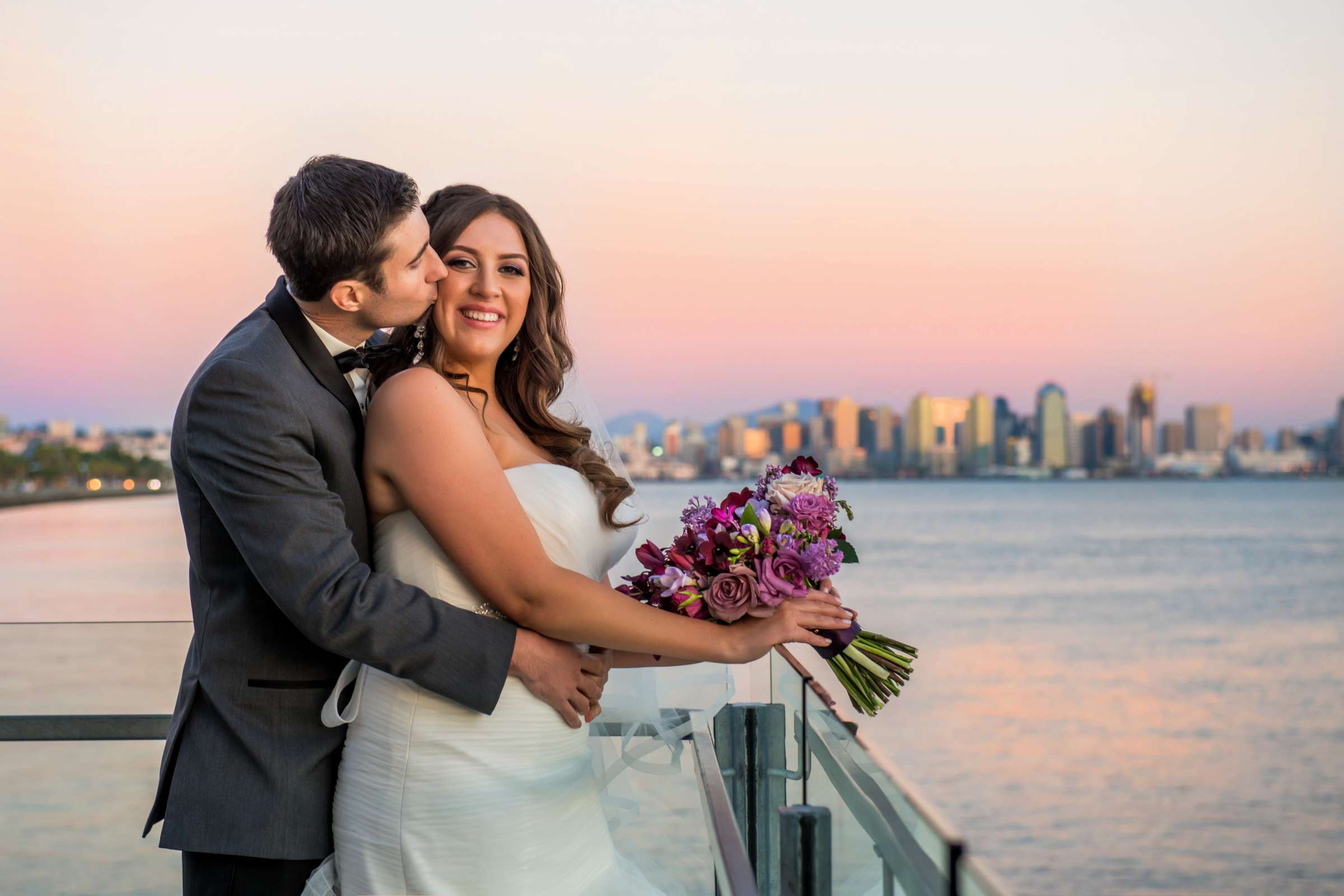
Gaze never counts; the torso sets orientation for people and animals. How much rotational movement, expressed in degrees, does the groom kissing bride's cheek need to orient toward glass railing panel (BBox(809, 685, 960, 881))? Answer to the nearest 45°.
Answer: approximately 45° to their right

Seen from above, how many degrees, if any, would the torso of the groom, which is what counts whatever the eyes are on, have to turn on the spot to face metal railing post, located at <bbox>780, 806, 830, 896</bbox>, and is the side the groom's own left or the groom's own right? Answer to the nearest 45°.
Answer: approximately 45° to the groom's own right

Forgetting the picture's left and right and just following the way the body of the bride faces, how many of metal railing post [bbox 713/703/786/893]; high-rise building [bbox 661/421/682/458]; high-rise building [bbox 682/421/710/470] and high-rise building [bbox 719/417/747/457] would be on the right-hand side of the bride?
0

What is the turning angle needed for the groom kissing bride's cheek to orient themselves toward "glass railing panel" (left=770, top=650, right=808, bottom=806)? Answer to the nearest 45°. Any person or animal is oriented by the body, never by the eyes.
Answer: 0° — they already face it

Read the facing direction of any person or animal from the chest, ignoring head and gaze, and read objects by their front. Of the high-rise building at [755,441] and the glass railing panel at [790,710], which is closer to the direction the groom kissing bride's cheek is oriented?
the glass railing panel

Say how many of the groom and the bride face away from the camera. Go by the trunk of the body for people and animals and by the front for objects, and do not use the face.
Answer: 0

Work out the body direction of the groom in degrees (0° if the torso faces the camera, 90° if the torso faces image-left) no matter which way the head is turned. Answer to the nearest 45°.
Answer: approximately 270°

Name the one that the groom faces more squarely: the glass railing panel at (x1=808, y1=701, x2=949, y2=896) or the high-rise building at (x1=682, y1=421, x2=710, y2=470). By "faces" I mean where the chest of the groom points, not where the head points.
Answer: the glass railing panel

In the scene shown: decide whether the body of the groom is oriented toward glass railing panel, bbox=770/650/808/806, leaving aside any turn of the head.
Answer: yes

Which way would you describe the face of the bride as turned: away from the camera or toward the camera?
toward the camera

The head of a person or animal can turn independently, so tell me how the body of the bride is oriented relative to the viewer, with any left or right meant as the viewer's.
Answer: facing the viewer and to the right of the viewer

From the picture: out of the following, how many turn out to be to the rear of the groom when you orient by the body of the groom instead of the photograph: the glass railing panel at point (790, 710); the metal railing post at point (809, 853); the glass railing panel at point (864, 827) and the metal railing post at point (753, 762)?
0

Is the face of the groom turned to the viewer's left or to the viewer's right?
to the viewer's right
